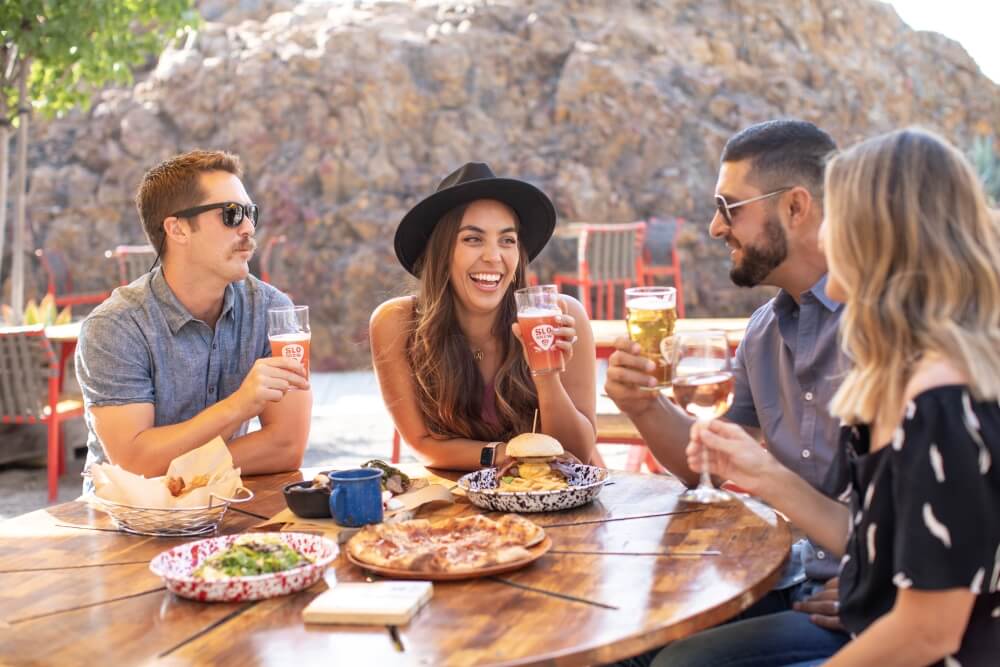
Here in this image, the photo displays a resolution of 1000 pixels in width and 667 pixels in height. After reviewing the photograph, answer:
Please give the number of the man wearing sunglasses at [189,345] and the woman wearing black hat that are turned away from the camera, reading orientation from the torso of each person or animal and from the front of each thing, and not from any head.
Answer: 0

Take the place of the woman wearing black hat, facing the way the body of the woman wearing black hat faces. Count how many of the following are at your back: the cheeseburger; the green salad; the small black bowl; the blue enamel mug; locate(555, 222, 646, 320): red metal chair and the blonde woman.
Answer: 1

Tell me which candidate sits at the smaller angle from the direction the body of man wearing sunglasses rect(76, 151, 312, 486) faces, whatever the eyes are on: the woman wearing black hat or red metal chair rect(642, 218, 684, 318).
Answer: the woman wearing black hat

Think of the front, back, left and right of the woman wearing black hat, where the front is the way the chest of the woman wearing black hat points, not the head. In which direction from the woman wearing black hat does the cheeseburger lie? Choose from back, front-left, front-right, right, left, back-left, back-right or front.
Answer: front

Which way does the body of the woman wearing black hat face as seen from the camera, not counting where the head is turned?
toward the camera

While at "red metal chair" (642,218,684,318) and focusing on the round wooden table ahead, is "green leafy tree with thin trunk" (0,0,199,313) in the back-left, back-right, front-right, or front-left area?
front-right

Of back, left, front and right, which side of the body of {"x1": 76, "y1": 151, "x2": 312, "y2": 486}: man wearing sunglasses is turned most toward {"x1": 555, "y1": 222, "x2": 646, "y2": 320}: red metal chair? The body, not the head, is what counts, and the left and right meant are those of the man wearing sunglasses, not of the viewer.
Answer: left

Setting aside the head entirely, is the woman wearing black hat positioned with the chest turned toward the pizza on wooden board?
yes

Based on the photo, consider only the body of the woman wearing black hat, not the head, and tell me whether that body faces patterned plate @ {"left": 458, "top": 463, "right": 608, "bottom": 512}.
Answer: yes

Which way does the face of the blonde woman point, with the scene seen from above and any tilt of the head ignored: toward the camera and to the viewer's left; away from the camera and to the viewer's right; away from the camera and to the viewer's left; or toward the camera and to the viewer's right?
away from the camera and to the viewer's left

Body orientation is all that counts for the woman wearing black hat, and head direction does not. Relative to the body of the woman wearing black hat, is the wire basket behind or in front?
in front

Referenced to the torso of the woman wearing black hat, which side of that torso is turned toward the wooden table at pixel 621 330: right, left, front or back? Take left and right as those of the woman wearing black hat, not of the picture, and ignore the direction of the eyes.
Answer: back

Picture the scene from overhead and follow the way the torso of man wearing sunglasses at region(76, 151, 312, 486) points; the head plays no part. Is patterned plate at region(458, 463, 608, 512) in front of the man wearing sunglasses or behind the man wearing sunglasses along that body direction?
in front

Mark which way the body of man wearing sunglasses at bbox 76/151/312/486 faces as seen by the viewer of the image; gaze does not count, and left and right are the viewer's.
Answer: facing the viewer and to the right of the viewer

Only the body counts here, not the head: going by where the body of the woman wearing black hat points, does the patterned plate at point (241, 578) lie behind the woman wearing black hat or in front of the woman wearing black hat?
in front

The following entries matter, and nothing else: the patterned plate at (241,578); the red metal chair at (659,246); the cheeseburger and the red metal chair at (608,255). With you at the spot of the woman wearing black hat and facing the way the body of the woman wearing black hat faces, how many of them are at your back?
2

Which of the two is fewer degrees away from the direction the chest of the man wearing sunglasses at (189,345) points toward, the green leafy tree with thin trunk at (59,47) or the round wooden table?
the round wooden table

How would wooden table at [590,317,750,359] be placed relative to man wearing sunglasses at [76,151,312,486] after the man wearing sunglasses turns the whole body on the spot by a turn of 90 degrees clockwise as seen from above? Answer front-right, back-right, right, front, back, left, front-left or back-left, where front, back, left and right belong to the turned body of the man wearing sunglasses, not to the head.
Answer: back
